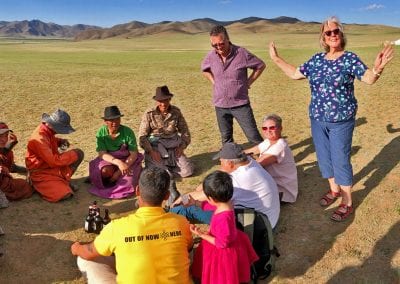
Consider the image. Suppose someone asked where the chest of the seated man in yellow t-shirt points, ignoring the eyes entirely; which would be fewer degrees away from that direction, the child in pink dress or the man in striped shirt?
the man in striped shirt

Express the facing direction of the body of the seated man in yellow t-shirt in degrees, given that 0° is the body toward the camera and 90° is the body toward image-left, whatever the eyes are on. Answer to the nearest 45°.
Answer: approximately 180°

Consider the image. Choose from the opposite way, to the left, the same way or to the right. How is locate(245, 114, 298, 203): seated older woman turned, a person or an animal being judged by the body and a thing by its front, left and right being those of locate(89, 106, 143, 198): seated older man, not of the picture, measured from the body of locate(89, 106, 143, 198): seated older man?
to the right

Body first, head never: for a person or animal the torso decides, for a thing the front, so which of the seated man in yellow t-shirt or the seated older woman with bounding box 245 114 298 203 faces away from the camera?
the seated man in yellow t-shirt

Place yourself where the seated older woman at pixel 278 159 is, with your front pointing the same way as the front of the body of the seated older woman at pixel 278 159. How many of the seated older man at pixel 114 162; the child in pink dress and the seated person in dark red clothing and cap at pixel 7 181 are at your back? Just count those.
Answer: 0

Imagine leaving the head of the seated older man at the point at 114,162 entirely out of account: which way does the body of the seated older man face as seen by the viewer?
toward the camera

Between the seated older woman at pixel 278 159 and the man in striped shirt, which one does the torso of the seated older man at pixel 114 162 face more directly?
the seated older woman

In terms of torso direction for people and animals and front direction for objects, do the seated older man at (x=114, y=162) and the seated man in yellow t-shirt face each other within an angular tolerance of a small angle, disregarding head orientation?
yes

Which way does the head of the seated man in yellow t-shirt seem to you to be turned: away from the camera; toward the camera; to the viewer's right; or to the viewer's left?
away from the camera

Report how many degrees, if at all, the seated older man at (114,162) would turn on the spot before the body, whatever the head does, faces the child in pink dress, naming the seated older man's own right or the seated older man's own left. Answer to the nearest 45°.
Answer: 0° — they already face them

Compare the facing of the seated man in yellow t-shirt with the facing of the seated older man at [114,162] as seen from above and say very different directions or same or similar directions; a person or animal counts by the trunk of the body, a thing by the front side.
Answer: very different directions

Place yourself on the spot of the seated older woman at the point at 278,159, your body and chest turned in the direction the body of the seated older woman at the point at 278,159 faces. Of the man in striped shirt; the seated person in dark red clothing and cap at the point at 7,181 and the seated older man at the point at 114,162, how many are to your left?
0

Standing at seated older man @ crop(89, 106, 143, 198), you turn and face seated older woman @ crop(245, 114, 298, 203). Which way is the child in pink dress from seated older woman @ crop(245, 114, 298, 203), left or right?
right

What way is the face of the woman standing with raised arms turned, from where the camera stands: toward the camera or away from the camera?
toward the camera

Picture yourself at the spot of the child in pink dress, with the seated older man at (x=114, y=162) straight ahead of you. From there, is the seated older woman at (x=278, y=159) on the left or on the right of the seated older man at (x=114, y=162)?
right

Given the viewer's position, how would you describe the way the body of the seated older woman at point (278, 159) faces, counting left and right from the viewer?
facing the viewer and to the left of the viewer

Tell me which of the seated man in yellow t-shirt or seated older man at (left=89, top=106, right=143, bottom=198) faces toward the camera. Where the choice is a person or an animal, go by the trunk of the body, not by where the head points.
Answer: the seated older man

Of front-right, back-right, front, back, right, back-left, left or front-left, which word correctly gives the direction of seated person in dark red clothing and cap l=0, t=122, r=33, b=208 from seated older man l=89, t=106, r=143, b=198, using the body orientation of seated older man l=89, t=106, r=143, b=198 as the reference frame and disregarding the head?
right

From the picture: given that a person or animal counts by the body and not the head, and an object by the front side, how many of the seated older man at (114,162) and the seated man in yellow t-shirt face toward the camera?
1
